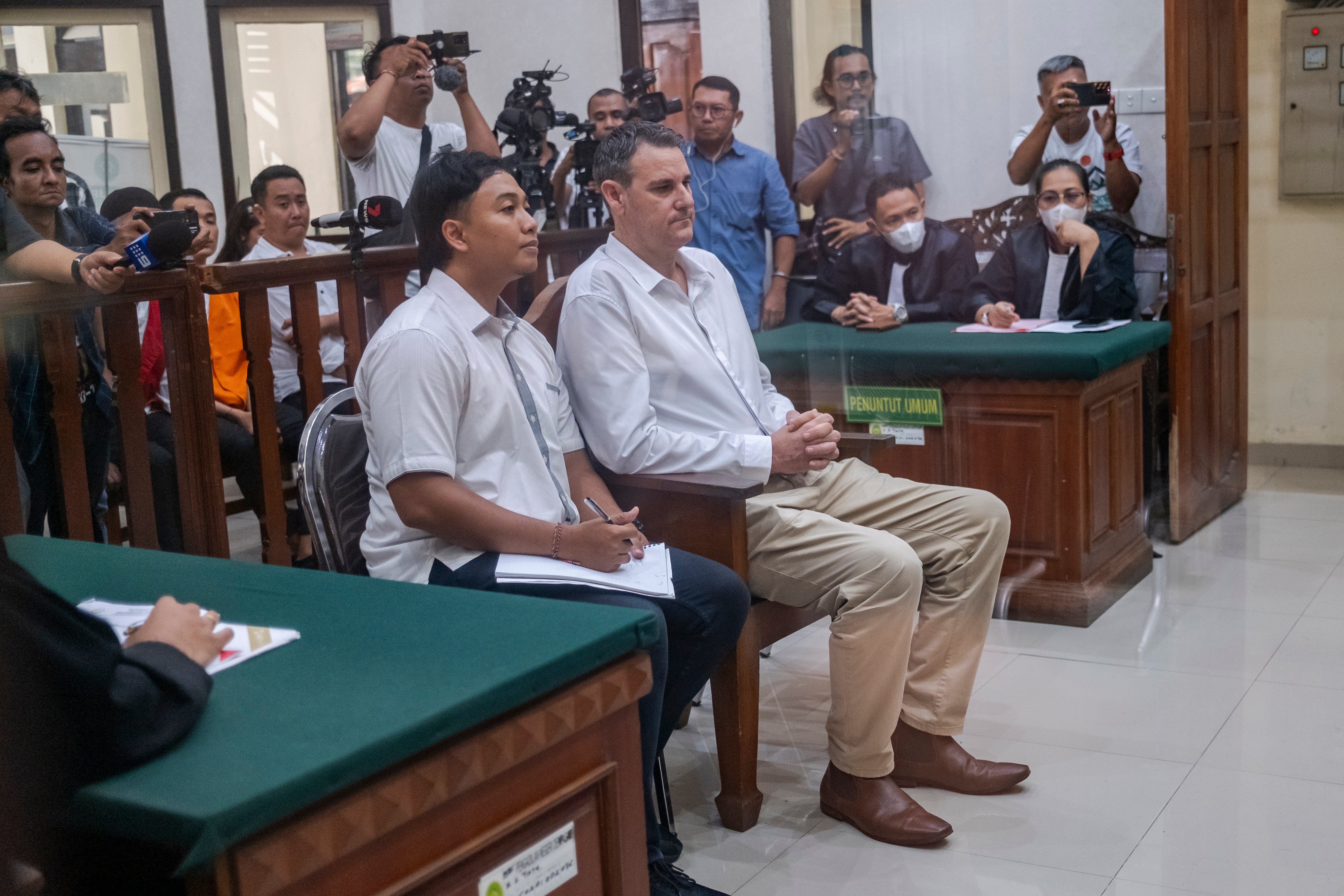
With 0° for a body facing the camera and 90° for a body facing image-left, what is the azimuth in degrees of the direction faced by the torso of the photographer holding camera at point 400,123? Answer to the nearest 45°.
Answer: approximately 315°

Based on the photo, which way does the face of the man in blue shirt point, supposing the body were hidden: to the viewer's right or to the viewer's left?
to the viewer's left

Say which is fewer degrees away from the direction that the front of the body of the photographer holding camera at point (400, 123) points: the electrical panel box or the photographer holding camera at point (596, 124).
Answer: the electrical panel box

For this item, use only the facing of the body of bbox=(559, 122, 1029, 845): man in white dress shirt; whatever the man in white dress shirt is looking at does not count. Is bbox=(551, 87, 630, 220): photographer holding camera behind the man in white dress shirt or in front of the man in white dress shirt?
behind

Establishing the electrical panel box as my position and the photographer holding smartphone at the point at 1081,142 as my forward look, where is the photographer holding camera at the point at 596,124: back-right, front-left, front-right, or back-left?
front-right

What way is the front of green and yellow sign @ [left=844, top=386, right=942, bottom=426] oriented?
toward the camera

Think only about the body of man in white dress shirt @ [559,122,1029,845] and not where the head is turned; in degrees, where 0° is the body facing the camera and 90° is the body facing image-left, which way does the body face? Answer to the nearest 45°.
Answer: approximately 315°

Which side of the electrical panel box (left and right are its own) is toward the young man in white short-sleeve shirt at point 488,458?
front

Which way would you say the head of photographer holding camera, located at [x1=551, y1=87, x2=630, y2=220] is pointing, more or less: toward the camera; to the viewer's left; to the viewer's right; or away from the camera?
toward the camera

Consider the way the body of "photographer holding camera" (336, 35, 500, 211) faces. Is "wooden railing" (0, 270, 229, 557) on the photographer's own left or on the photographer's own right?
on the photographer's own right

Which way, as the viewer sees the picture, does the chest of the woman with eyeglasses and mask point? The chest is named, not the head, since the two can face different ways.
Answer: toward the camera

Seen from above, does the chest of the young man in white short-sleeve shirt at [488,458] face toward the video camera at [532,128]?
no
